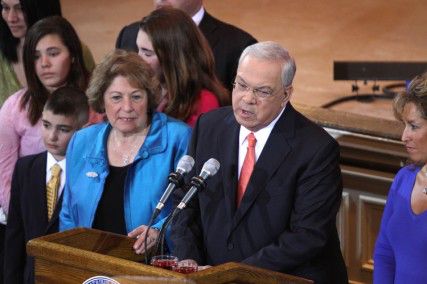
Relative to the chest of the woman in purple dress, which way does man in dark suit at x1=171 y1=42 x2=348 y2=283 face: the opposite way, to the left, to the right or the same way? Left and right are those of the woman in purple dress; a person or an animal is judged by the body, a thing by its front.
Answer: the same way

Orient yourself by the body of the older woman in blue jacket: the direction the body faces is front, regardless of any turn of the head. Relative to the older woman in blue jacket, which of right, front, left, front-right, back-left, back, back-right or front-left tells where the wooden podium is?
front

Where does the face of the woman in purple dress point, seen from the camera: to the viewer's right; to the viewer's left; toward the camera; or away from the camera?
to the viewer's left

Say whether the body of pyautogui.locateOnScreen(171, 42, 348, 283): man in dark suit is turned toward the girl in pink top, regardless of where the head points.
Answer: no

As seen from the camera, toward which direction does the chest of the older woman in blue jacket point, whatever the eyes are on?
toward the camera

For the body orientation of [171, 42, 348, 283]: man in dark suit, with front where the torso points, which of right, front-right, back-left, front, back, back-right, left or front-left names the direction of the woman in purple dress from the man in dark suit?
back-left

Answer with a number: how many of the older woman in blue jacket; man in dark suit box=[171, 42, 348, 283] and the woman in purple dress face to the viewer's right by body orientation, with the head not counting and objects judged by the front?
0

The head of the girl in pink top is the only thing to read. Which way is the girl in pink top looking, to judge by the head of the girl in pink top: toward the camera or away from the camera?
toward the camera

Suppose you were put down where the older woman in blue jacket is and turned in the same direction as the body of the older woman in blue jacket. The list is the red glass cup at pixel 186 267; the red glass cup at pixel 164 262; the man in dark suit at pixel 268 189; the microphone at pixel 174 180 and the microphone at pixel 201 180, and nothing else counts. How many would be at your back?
0

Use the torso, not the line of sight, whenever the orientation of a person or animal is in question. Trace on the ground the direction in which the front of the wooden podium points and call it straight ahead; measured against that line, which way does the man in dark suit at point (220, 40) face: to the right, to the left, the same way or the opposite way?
the same way

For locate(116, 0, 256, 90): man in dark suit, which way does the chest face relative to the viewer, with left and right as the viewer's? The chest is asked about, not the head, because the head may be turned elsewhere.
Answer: facing the viewer and to the left of the viewer

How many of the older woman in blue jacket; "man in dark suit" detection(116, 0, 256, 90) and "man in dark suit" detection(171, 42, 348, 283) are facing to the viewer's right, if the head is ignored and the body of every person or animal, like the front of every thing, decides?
0
